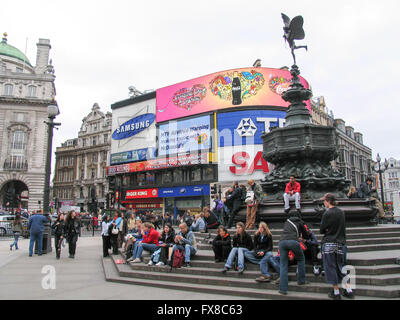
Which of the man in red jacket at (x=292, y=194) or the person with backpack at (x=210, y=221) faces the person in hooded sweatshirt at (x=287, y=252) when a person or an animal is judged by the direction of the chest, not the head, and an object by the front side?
the man in red jacket

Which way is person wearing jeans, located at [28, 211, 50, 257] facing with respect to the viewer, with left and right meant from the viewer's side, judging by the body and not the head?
facing away from the viewer

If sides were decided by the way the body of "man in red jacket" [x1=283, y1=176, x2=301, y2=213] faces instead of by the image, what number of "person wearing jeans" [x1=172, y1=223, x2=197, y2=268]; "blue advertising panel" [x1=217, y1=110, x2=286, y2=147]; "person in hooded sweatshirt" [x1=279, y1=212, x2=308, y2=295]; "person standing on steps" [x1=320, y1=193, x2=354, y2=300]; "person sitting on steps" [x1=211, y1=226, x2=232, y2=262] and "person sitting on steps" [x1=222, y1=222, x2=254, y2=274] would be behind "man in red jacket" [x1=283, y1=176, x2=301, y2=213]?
1

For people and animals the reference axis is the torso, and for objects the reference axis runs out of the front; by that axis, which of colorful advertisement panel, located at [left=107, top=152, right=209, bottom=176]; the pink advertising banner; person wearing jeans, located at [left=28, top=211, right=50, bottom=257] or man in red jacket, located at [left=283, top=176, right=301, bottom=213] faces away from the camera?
the person wearing jeans

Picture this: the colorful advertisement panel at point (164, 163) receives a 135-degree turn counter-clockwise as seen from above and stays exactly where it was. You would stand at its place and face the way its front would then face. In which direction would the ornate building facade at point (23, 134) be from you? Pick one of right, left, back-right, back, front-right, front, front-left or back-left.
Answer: back

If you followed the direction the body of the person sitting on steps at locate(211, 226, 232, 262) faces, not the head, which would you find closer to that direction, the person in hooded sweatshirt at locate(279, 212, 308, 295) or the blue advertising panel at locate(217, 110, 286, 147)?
the person in hooded sweatshirt

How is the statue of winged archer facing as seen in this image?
to the viewer's left

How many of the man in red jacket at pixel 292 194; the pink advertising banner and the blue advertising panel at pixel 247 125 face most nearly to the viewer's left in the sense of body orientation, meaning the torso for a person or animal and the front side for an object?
0

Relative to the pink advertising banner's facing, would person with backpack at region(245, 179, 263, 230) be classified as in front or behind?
in front

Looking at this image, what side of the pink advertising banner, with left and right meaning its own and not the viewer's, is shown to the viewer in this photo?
front

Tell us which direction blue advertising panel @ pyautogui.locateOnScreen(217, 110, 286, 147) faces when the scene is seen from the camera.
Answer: facing the viewer
